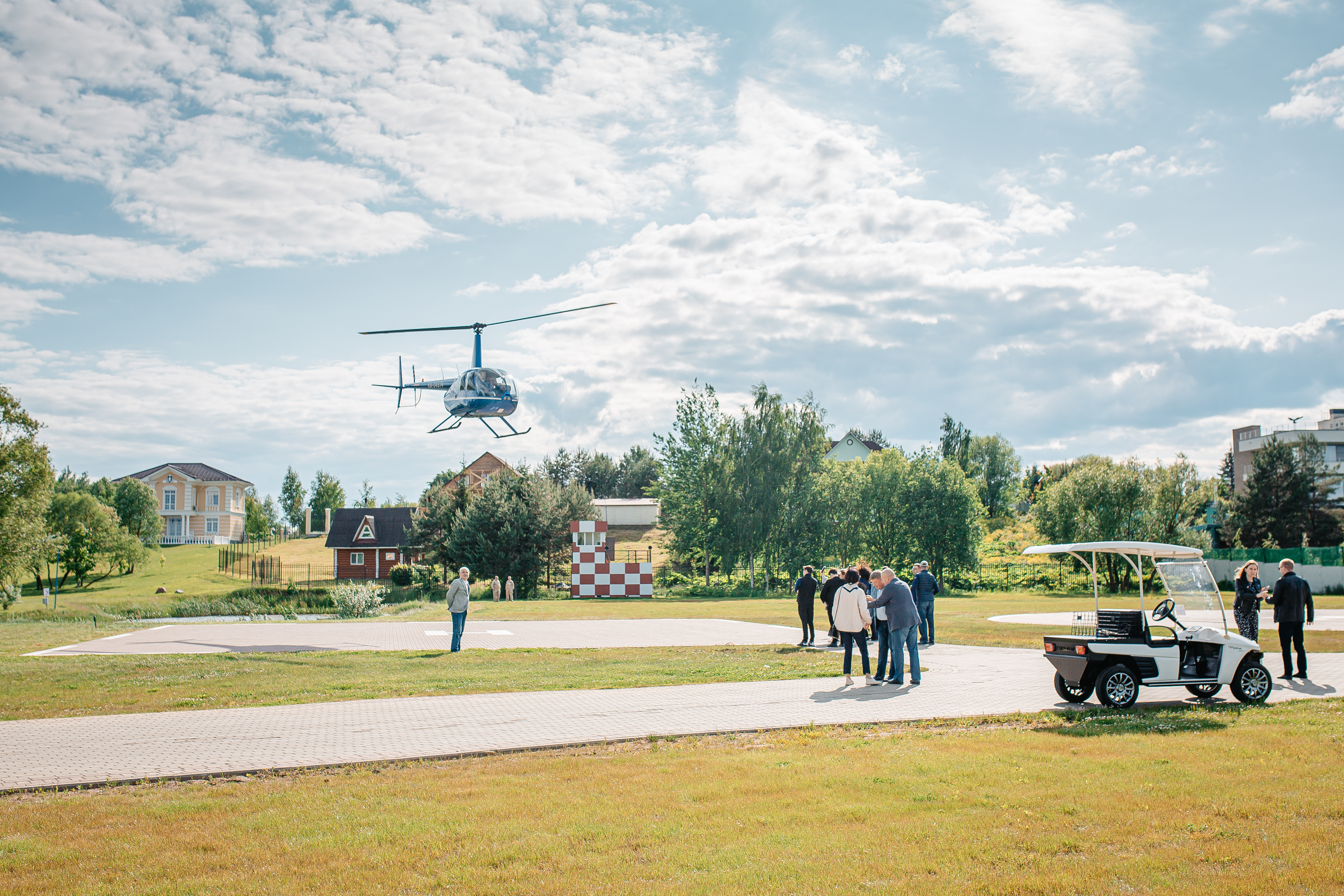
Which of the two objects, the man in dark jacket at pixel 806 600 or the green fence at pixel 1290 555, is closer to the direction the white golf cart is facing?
the green fence

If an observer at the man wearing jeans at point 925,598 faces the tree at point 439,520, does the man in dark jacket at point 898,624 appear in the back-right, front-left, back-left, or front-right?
back-left

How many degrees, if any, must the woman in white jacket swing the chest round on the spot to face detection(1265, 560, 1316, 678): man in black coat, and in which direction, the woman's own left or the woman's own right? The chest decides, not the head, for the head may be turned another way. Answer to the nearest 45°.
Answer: approximately 45° to the woman's own right

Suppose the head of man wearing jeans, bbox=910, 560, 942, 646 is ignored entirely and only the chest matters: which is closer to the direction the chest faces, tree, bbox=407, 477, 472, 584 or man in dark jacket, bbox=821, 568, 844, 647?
the tree

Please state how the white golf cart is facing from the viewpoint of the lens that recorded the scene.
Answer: facing away from the viewer and to the right of the viewer

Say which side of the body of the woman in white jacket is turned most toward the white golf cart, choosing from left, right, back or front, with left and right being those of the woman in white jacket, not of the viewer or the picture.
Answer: right

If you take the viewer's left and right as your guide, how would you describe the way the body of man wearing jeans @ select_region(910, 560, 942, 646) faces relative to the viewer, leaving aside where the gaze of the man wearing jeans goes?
facing away from the viewer

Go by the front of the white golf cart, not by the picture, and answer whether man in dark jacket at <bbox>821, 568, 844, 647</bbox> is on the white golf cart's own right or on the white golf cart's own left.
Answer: on the white golf cart's own left
